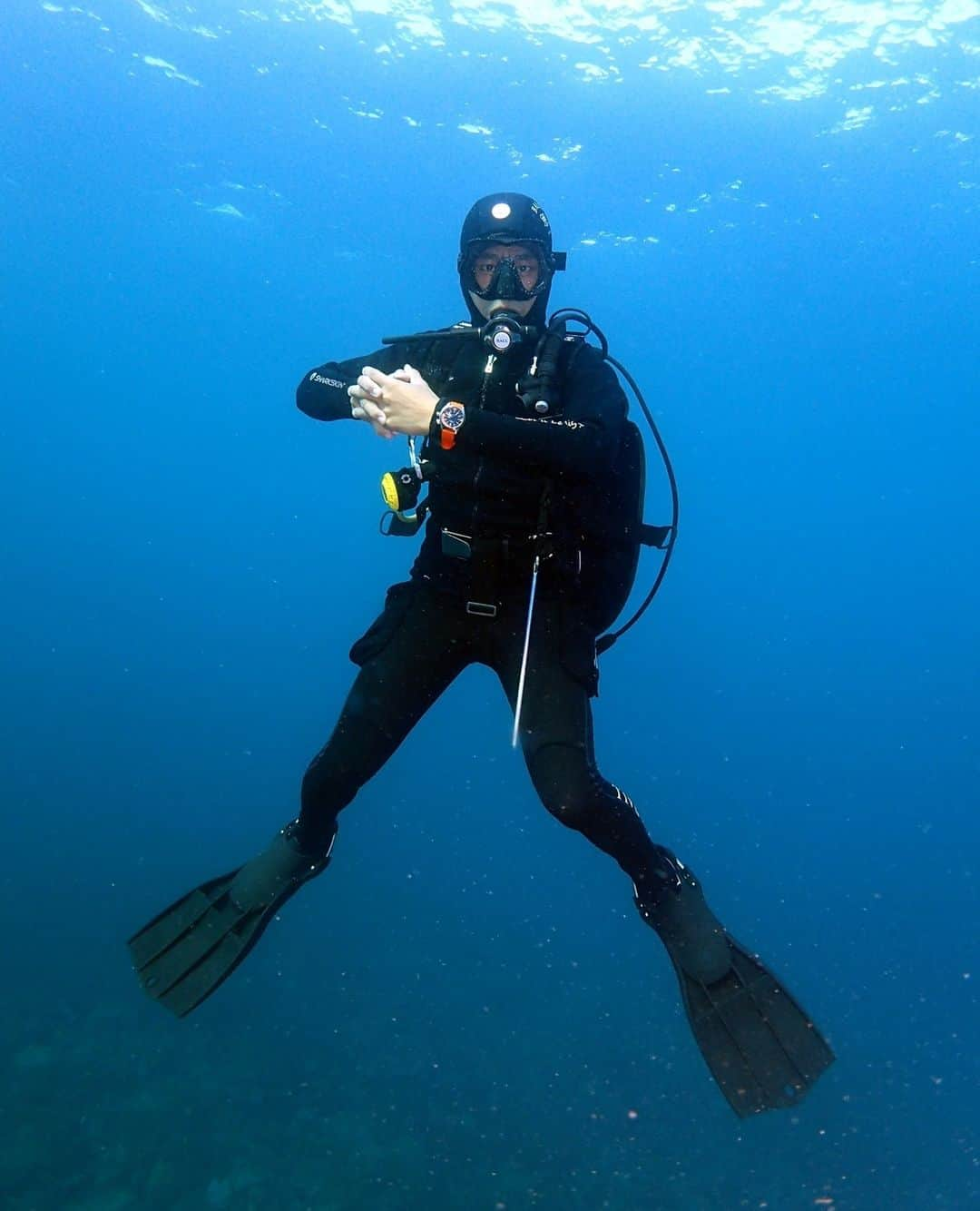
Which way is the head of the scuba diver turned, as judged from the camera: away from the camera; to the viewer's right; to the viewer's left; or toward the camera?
toward the camera

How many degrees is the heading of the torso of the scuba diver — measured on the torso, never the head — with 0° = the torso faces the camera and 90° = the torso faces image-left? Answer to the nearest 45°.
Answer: approximately 0°
